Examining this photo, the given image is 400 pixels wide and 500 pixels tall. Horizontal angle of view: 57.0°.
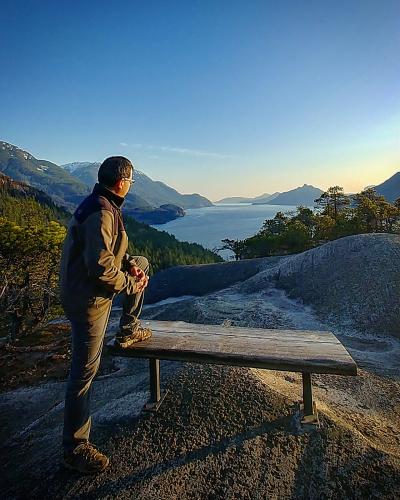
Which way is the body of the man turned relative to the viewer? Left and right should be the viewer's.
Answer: facing to the right of the viewer
